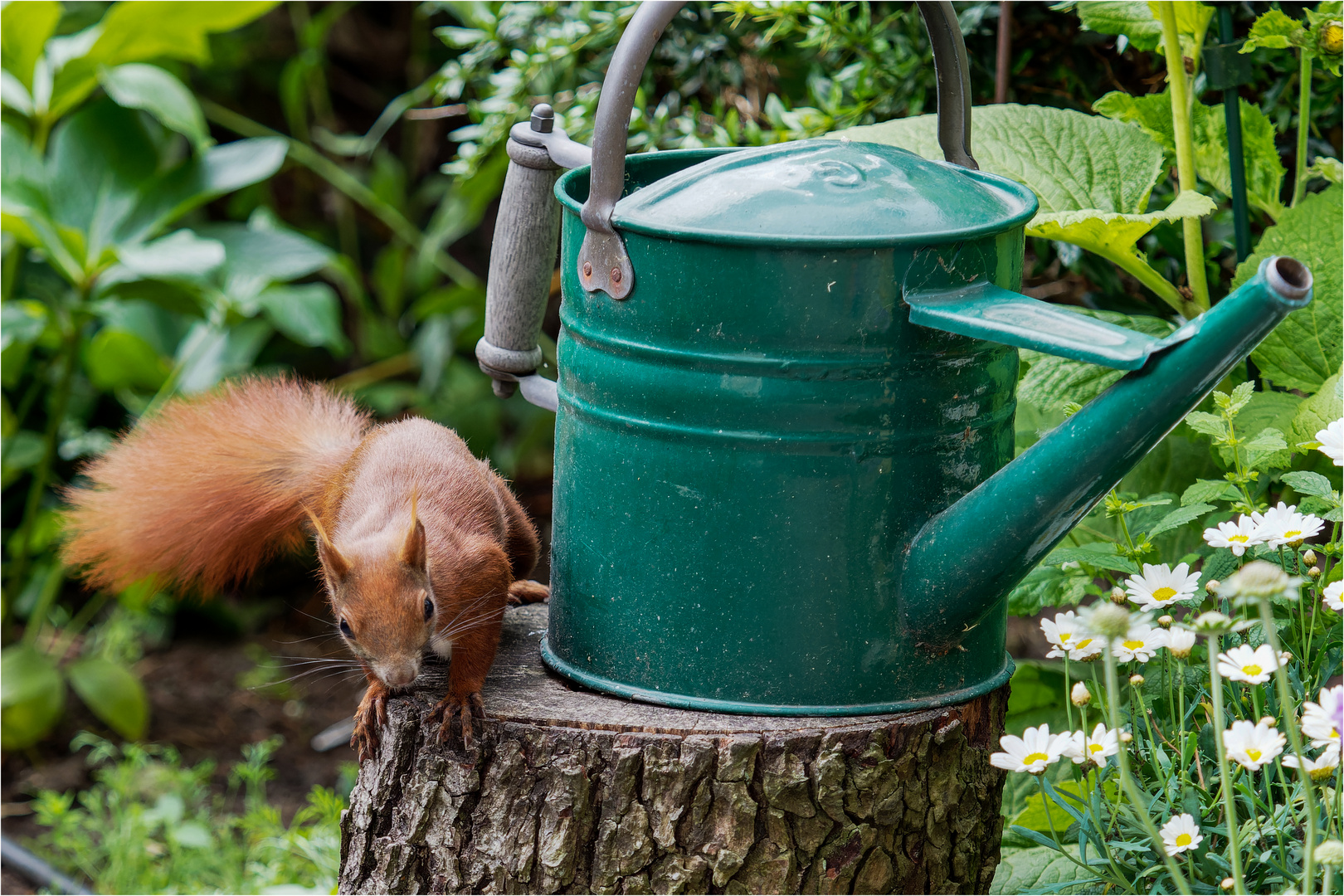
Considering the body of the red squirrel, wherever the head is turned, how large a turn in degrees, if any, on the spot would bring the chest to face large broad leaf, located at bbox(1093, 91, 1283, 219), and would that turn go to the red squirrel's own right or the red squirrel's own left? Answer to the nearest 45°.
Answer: approximately 90° to the red squirrel's own left

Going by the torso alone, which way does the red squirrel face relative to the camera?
toward the camera

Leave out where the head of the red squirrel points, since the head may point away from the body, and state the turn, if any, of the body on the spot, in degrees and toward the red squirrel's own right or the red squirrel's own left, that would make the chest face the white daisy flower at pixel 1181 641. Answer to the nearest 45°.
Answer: approximately 45° to the red squirrel's own left

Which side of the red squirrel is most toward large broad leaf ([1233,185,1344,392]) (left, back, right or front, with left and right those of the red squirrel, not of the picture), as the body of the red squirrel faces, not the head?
left

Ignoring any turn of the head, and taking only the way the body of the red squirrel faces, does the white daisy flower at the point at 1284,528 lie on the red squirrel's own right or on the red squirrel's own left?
on the red squirrel's own left

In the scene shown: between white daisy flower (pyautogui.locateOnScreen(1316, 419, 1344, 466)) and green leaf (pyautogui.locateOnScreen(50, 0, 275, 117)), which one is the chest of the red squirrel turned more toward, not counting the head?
the white daisy flower

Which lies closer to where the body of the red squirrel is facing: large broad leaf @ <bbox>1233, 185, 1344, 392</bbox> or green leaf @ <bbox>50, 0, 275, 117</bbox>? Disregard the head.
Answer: the large broad leaf

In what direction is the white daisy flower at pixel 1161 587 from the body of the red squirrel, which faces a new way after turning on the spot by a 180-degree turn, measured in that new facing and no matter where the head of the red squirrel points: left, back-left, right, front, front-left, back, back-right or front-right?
back-right

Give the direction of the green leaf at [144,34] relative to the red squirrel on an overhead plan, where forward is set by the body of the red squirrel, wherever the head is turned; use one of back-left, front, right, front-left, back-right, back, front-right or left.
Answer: back

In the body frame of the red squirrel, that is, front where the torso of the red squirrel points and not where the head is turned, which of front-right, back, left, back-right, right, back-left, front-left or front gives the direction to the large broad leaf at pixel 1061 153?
left

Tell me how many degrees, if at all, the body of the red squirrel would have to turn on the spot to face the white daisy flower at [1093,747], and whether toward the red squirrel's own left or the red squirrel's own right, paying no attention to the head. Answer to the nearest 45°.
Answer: approximately 45° to the red squirrel's own left

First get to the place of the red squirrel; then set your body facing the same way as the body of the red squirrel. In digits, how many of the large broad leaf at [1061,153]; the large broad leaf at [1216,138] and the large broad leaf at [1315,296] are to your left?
3

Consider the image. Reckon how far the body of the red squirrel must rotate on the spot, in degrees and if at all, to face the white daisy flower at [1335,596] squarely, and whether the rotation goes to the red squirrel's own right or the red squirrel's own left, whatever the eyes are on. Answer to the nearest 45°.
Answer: approximately 45° to the red squirrel's own left

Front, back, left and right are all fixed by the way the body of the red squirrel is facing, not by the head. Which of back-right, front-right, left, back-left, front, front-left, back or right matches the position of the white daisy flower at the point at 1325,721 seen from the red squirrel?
front-left
